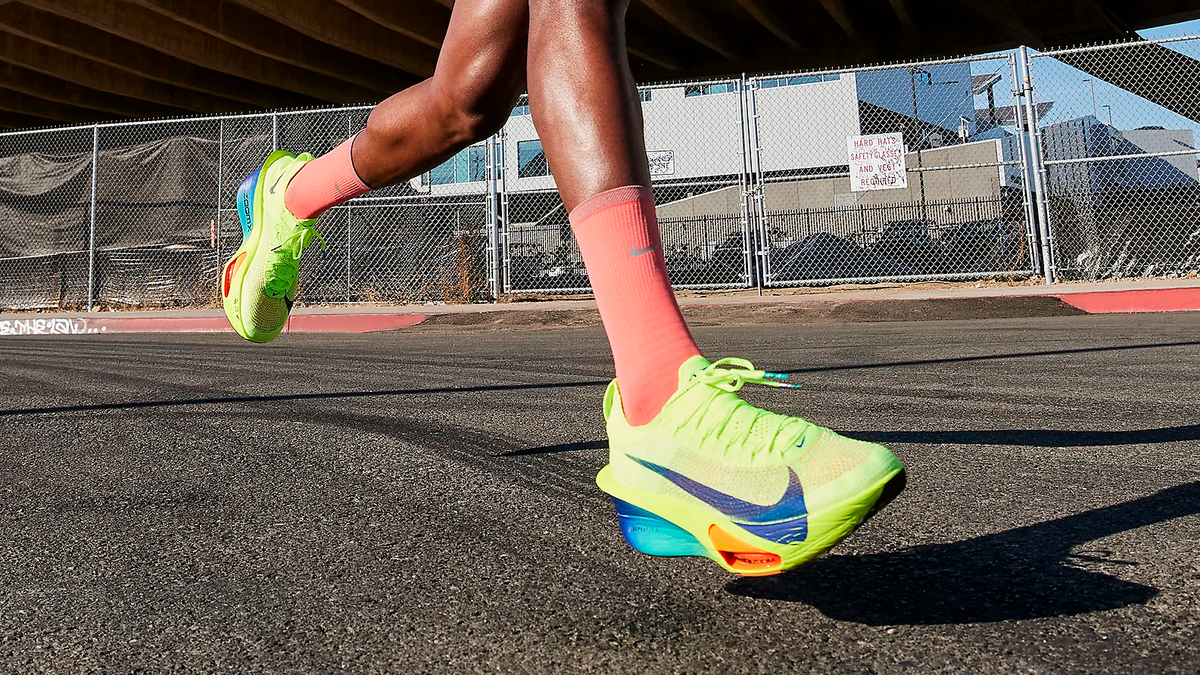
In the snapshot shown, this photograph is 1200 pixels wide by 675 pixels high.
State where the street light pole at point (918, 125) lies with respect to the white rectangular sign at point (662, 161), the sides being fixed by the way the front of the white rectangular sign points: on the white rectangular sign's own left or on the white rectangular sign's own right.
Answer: on the white rectangular sign's own left

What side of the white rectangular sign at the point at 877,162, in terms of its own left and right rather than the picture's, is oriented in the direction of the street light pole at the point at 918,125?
back

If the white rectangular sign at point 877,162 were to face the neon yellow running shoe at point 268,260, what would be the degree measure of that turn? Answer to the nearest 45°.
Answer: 0° — it already faces it

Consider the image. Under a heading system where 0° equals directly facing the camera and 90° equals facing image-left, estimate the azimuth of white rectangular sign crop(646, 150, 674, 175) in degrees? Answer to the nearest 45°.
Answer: approximately 0°

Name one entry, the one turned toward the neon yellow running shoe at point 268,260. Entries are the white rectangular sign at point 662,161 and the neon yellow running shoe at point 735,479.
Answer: the white rectangular sign

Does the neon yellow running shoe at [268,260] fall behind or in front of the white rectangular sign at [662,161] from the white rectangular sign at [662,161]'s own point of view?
in front

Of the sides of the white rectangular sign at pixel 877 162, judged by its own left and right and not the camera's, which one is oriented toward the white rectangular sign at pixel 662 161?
right

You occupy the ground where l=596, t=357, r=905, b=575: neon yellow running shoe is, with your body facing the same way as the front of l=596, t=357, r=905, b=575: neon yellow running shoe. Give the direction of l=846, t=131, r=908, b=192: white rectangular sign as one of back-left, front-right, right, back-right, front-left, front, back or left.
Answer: back-left

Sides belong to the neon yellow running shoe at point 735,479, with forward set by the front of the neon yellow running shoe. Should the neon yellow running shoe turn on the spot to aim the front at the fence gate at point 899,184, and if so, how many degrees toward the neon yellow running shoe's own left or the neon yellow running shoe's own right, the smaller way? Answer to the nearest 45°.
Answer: approximately 135° to the neon yellow running shoe's own left

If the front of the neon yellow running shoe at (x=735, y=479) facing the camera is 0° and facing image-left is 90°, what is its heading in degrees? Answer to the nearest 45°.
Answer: approximately 315°

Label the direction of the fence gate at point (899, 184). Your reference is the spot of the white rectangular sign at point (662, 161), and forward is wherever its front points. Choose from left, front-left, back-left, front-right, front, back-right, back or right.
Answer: left

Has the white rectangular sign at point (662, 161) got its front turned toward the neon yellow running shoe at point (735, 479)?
yes

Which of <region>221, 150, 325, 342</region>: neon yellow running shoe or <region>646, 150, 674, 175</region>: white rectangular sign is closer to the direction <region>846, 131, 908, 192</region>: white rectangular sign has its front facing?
the neon yellow running shoe

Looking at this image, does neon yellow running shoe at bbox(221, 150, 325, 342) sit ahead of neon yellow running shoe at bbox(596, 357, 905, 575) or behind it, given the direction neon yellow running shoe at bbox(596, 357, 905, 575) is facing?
behind

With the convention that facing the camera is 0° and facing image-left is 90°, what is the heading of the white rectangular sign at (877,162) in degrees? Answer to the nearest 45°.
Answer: approximately 0°

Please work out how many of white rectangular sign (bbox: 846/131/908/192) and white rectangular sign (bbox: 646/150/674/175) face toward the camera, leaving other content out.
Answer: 2

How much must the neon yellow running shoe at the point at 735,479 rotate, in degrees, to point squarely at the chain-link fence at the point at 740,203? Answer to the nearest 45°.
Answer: approximately 135° to its left
